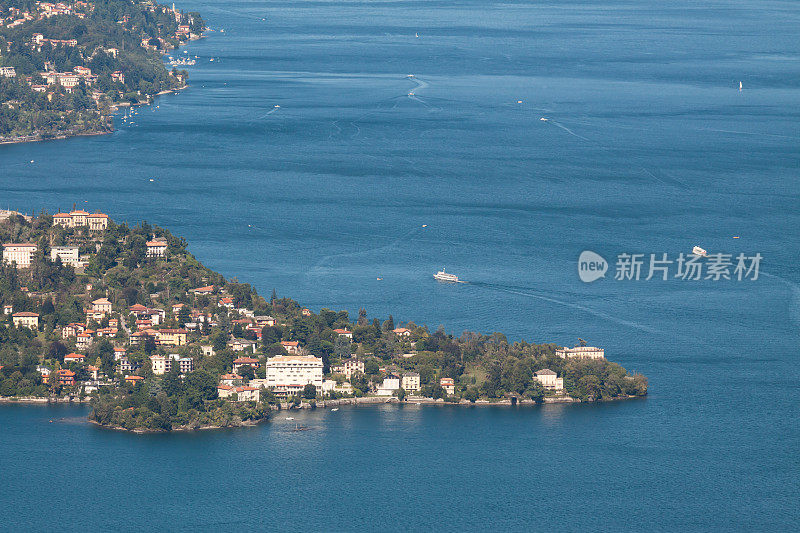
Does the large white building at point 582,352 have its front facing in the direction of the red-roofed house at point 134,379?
no

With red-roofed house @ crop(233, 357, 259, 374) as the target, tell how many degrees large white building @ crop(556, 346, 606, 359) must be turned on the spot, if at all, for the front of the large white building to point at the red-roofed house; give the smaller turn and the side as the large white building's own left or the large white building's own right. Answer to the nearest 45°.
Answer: approximately 90° to the large white building's own right

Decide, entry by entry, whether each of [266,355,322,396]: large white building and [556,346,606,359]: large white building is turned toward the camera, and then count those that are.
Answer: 2

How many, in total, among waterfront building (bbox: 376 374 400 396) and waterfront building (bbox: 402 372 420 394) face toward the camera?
2

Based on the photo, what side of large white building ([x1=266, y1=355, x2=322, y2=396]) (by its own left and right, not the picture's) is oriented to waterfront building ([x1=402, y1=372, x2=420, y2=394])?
left

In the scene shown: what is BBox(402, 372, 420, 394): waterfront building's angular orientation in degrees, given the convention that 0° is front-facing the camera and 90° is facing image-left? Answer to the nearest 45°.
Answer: approximately 0°

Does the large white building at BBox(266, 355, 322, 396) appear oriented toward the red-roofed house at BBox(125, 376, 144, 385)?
no

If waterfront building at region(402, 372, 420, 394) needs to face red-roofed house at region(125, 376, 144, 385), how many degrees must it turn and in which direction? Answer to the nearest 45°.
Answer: approximately 90° to its right

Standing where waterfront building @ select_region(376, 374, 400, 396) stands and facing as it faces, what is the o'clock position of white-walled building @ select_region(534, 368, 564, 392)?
The white-walled building is roughly at 9 o'clock from the waterfront building.

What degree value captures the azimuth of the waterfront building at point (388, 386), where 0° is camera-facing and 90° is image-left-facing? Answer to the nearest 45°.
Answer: approximately 0°

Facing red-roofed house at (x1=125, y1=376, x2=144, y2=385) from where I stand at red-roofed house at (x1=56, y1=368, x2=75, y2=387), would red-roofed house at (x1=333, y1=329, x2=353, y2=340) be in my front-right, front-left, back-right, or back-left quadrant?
front-left

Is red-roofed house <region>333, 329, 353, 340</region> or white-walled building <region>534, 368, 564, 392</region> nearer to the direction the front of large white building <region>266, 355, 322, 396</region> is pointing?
the white-walled building

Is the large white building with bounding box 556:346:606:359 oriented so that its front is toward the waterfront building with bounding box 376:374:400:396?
no

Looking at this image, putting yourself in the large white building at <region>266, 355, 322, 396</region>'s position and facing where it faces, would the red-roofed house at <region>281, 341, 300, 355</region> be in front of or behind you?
behind

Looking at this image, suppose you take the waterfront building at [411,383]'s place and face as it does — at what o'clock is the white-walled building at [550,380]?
The white-walled building is roughly at 9 o'clock from the waterfront building.

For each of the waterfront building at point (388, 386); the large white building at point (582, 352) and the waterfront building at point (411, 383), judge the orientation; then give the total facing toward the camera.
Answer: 3

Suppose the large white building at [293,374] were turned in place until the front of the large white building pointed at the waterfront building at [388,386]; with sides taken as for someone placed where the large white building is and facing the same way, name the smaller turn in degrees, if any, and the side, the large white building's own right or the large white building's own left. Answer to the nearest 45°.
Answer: approximately 90° to the large white building's own left

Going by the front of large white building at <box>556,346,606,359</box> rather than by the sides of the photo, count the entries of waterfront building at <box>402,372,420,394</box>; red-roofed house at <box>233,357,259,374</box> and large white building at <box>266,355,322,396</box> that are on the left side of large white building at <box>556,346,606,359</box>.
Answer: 0

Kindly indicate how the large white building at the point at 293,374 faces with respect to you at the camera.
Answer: facing the viewer

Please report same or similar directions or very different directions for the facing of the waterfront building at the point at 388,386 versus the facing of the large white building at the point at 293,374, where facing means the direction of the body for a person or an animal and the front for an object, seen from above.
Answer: same or similar directions
